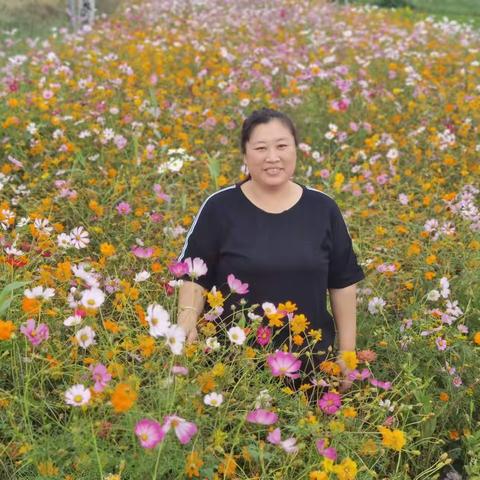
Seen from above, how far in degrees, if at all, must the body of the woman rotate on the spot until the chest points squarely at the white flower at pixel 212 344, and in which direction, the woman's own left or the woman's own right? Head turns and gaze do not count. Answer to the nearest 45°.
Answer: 0° — they already face it

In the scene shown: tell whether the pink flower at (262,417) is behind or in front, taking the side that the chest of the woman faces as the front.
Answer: in front

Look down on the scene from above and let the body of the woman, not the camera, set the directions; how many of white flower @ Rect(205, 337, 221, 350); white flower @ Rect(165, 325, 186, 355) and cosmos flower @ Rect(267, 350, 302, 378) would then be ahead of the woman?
3

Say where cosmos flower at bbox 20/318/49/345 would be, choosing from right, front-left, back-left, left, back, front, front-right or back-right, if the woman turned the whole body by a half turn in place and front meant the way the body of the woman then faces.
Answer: back-left

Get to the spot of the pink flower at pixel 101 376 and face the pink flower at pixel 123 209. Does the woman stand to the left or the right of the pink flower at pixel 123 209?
right

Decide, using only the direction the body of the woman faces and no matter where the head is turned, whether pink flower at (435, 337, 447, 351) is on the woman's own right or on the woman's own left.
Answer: on the woman's own left

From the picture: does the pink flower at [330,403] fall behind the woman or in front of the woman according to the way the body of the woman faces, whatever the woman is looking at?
in front

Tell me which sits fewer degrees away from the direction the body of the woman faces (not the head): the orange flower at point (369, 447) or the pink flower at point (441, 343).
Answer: the orange flower

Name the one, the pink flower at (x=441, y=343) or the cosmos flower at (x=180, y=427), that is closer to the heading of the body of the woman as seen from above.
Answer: the cosmos flower

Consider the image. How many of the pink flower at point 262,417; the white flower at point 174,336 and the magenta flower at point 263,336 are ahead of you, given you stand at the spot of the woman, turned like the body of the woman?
3

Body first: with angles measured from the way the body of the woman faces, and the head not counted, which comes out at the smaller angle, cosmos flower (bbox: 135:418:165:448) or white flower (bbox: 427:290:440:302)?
the cosmos flower
